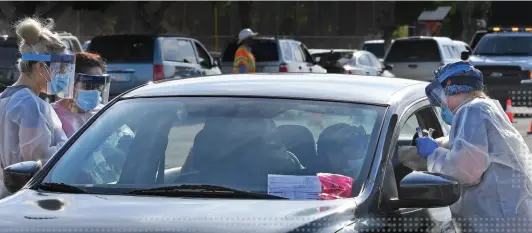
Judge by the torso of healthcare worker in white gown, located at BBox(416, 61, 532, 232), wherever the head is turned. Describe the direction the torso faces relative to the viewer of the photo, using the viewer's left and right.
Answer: facing to the left of the viewer

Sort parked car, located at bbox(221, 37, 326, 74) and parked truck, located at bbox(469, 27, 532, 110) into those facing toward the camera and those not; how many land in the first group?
1

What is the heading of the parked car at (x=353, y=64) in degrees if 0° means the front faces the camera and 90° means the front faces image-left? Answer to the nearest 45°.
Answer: approximately 225°

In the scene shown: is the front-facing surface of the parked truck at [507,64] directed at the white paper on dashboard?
yes

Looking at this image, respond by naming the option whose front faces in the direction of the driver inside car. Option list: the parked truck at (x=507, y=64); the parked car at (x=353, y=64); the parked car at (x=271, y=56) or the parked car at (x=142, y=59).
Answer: the parked truck at (x=507, y=64)

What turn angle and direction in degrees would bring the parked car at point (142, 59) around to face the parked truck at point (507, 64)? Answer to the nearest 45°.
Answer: approximately 45° to its right

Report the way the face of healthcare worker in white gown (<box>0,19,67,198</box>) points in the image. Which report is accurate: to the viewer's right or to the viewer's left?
to the viewer's right

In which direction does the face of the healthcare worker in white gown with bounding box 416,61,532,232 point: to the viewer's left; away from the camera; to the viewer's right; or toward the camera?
to the viewer's left

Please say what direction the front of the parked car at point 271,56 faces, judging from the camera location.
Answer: facing away from the viewer and to the right of the viewer

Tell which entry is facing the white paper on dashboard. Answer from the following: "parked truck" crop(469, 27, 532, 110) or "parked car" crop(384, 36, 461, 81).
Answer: "parked truck" crop(469, 27, 532, 110)

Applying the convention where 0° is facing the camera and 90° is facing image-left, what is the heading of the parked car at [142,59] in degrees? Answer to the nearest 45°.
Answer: approximately 225°
